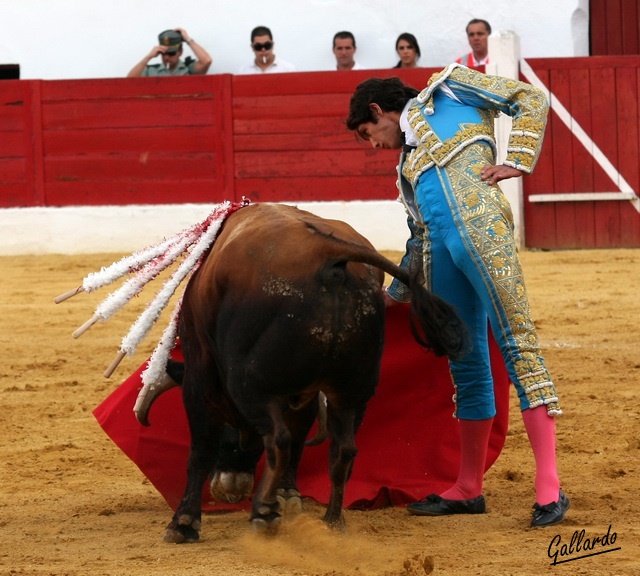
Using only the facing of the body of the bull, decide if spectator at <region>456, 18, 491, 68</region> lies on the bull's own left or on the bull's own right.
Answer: on the bull's own right

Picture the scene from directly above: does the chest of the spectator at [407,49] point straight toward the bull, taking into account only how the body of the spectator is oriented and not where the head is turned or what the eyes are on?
yes

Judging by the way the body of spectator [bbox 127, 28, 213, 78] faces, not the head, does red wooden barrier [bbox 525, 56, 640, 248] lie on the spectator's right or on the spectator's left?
on the spectator's left

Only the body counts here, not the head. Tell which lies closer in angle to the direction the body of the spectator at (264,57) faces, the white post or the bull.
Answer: the bull

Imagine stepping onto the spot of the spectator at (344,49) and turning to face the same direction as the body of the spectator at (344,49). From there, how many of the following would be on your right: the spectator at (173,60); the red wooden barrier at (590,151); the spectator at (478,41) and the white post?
1

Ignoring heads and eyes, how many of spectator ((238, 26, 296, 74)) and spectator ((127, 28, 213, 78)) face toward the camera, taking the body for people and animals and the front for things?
2

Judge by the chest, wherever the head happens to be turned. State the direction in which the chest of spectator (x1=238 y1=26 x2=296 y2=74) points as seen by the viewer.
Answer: toward the camera

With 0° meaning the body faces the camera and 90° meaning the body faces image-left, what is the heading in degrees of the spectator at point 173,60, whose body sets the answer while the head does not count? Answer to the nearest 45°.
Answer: approximately 0°

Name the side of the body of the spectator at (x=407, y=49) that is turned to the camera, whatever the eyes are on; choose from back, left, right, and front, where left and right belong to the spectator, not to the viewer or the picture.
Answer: front

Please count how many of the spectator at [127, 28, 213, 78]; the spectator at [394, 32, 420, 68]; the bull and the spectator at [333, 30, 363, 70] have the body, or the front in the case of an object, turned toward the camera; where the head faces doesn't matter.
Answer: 3

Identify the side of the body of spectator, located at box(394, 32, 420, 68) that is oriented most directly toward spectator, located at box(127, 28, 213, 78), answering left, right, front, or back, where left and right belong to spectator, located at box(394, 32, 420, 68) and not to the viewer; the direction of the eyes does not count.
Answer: right

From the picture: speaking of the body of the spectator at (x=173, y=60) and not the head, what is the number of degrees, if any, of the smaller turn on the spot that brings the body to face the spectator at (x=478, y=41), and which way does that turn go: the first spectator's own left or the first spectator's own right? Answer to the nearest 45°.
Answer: approximately 90° to the first spectator's own left

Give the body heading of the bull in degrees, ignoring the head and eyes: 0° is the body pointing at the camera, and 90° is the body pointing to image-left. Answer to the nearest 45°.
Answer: approximately 135°

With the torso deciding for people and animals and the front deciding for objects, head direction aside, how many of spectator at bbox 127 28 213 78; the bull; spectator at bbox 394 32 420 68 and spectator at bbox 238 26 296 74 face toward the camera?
3
